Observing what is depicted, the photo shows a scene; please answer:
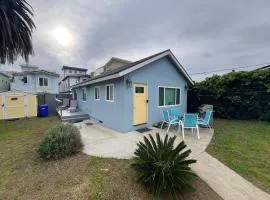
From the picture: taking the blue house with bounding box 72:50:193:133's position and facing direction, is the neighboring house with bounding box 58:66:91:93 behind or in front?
behind

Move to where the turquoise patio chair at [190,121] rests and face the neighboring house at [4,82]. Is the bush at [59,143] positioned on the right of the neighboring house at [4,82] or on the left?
left

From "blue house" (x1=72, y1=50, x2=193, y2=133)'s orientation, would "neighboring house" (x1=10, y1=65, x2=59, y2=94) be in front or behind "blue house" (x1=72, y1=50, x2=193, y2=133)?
behind

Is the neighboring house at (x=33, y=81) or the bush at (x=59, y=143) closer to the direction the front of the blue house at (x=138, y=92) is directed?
the bush

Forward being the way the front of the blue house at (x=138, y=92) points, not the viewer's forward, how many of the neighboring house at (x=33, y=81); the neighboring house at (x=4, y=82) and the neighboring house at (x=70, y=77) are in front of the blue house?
0

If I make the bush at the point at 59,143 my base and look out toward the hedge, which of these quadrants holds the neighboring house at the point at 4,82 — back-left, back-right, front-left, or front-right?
back-left

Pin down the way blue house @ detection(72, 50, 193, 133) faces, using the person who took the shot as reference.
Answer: facing the viewer and to the right of the viewer

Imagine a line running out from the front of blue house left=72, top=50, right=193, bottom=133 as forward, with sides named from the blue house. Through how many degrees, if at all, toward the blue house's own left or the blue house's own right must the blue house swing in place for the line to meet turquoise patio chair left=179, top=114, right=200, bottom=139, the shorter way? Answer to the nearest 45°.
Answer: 0° — it already faces it

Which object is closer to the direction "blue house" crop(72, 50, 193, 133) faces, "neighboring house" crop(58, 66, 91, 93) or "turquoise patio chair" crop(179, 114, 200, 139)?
the turquoise patio chair

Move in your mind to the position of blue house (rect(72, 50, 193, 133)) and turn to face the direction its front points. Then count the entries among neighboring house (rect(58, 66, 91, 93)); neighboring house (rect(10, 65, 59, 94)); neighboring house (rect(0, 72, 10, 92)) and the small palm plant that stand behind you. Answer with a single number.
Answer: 3

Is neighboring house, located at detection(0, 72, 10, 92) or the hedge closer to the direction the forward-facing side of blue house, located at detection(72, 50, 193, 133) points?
the hedge

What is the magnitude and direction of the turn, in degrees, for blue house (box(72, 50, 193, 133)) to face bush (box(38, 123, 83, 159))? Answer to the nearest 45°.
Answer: approximately 90° to its right

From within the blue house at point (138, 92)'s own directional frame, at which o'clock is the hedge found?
The hedge is roughly at 10 o'clock from the blue house.

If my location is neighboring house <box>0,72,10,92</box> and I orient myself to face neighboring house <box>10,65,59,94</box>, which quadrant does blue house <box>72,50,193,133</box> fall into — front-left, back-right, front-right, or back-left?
front-right

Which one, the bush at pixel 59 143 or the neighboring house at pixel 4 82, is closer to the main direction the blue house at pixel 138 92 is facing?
the bush

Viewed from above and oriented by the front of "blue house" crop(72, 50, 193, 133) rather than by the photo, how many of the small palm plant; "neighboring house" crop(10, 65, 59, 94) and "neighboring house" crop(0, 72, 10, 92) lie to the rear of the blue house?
2

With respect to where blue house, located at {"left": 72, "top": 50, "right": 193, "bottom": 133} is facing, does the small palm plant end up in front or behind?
in front
